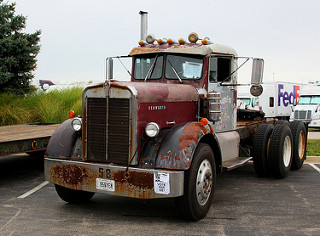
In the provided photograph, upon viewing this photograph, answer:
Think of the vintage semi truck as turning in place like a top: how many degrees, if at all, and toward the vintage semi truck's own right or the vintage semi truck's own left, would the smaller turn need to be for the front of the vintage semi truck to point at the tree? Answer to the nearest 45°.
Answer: approximately 90° to the vintage semi truck's own right

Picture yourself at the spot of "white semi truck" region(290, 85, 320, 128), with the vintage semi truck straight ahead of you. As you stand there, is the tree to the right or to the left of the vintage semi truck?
right

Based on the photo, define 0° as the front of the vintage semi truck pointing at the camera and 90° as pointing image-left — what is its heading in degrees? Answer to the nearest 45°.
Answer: approximately 45°
